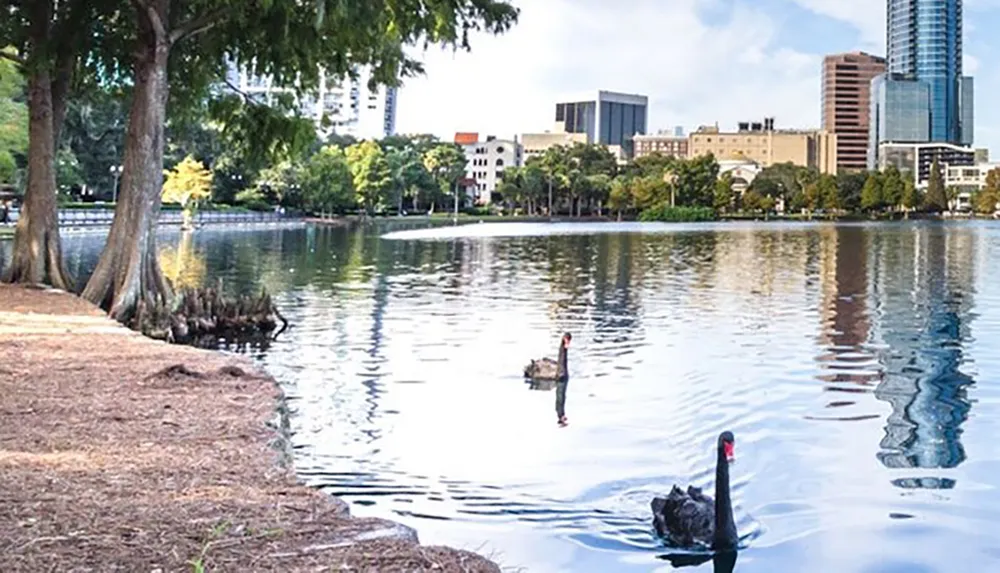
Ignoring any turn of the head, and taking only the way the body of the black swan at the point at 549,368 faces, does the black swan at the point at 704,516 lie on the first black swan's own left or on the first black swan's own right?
on the first black swan's own right

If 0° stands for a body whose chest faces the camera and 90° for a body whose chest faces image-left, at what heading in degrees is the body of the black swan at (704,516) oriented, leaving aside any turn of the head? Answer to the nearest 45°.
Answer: approximately 315°

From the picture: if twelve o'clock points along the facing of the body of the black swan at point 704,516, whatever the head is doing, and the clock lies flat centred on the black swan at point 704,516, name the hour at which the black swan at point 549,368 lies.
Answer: the black swan at point 549,368 is roughly at 7 o'clock from the black swan at point 704,516.

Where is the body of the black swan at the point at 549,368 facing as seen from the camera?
to the viewer's right

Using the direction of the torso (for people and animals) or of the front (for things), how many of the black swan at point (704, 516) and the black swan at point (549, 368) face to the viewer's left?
0
